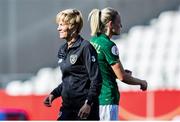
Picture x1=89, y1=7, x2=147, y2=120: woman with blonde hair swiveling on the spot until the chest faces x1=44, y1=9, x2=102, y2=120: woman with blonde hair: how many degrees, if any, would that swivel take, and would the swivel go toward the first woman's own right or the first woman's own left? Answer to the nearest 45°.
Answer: approximately 135° to the first woman's own right

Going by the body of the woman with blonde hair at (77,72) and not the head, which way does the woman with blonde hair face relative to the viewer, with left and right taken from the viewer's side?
facing the viewer and to the left of the viewer

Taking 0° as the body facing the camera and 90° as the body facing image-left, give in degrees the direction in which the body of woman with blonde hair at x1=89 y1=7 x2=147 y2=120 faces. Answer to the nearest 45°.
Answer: approximately 270°

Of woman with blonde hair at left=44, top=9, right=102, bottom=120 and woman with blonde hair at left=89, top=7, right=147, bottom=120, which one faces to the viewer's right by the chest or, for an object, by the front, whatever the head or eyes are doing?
woman with blonde hair at left=89, top=7, right=147, bottom=120

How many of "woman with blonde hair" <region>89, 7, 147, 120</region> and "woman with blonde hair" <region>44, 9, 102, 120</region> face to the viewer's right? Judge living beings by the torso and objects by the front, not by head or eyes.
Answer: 1
